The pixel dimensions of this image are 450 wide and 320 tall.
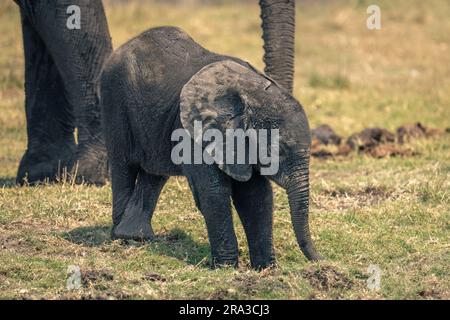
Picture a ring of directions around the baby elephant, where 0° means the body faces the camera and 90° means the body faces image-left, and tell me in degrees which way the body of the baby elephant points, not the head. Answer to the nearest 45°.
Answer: approximately 315°

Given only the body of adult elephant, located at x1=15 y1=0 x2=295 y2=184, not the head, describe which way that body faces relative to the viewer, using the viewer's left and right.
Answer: facing to the right of the viewer
